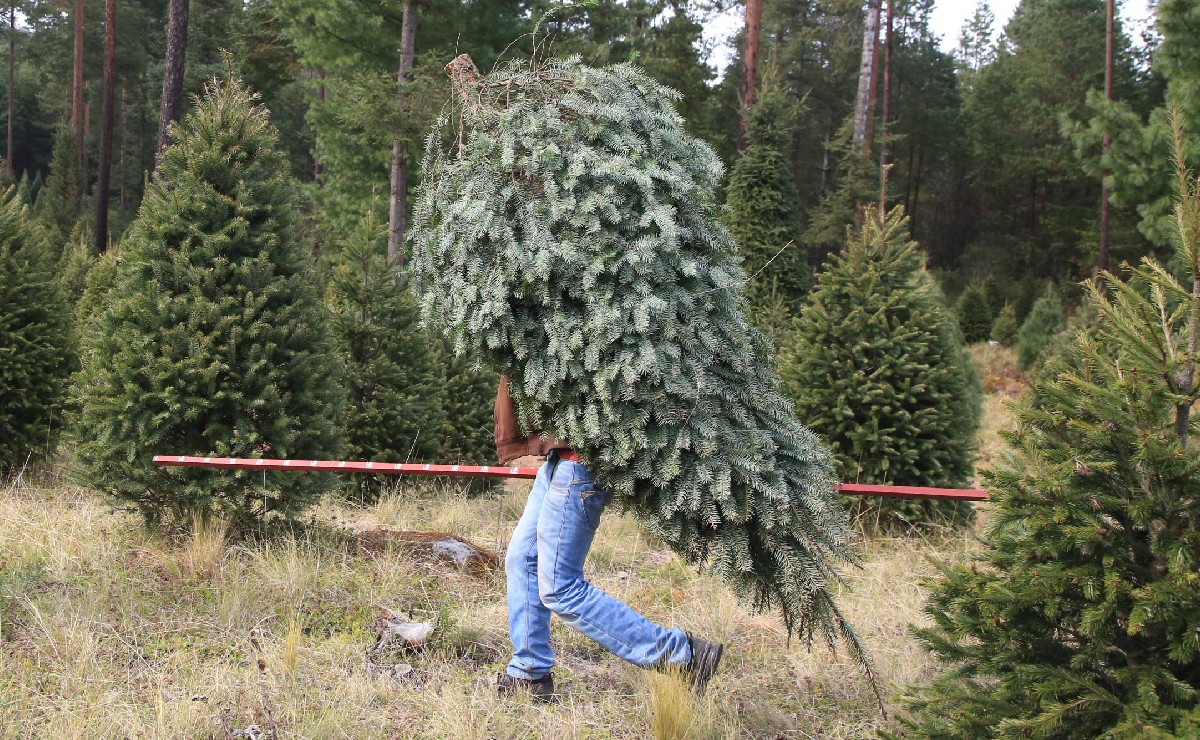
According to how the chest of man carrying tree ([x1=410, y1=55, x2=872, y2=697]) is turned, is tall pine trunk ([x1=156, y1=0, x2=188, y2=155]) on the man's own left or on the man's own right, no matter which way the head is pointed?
on the man's own right

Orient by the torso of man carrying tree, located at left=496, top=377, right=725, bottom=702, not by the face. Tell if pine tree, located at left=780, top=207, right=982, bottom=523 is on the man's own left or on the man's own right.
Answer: on the man's own right

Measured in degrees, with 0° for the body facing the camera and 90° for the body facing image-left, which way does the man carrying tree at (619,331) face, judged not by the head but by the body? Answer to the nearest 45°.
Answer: approximately 90°

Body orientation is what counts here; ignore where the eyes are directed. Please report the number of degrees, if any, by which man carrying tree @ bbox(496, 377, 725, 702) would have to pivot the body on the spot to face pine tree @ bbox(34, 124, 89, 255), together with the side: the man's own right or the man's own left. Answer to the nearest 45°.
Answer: approximately 45° to the man's own right

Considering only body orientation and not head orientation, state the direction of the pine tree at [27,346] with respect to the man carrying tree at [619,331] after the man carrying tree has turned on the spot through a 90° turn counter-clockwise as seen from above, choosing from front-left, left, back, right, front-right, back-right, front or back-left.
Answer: back-right

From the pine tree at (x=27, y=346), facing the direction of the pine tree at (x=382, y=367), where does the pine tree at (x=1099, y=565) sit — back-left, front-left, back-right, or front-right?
front-right

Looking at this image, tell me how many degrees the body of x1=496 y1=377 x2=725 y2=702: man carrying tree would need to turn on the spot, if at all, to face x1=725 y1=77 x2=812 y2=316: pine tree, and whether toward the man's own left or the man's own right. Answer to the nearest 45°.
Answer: approximately 90° to the man's own right

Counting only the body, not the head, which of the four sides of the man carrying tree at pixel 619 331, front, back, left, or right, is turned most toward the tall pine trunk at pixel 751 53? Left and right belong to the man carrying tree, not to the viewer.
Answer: right

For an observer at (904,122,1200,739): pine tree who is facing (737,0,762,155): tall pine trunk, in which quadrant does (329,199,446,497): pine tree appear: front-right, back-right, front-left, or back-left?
front-left
